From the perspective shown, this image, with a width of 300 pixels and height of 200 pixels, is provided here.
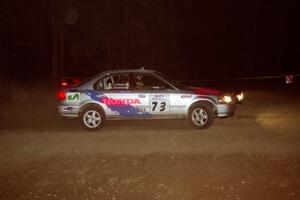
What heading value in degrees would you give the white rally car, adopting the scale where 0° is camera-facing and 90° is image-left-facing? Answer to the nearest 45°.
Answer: approximately 270°
